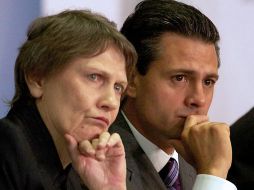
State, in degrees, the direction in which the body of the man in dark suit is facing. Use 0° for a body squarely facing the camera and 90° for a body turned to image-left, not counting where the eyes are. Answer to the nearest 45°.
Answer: approximately 315°
